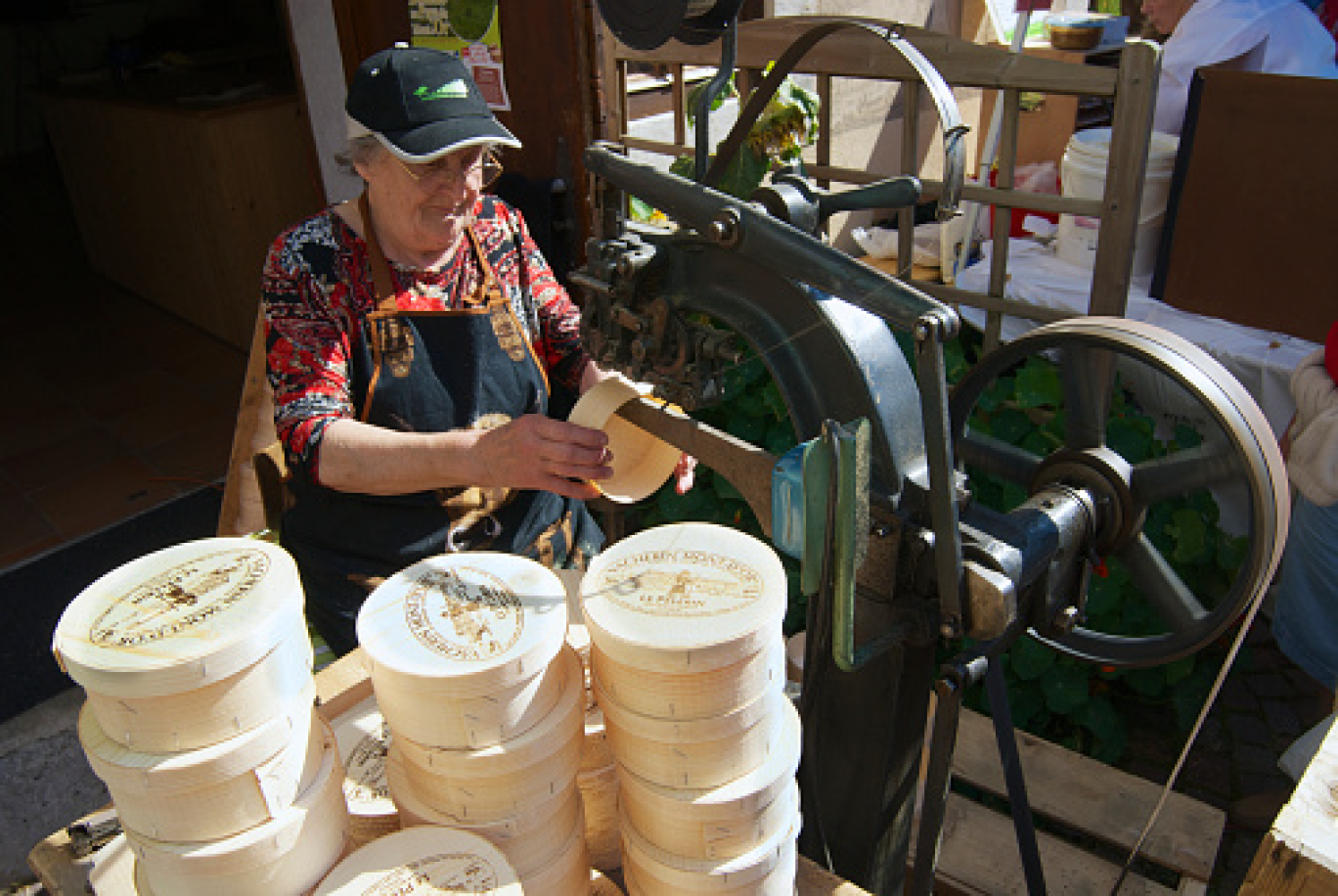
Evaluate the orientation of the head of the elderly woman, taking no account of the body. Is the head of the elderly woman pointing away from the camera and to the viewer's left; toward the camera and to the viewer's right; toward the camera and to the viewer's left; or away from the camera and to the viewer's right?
toward the camera and to the viewer's right

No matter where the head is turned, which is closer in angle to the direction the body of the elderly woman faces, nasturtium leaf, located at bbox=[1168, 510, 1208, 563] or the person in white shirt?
the nasturtium leaf

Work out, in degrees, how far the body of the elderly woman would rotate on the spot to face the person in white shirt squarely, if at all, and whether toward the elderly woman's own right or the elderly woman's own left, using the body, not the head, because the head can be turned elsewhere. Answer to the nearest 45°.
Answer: approximately 90° to the elderly woman's own left

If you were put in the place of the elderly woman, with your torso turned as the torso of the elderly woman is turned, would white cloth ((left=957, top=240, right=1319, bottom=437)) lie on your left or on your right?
on your left

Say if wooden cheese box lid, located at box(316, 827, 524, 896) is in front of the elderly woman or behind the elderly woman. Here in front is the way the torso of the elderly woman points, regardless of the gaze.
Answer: in front

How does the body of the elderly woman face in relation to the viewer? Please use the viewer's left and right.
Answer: facing the viewer and to the right of the viewer

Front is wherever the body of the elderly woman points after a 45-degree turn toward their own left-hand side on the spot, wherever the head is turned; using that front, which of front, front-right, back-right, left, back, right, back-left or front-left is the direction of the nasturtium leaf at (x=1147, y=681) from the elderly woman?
front
